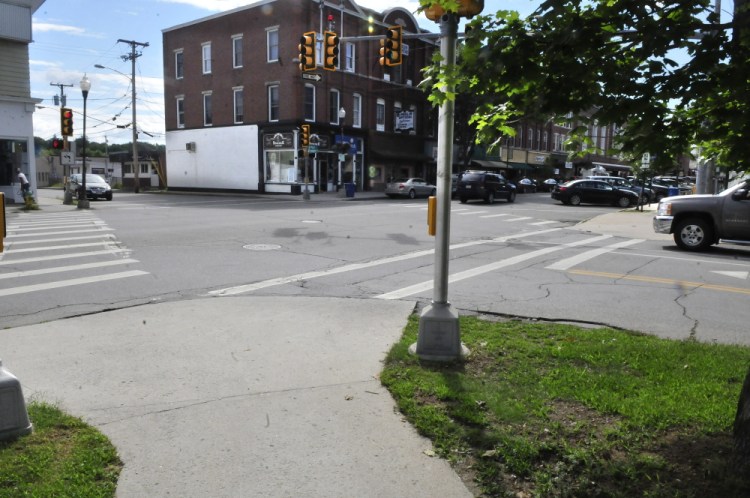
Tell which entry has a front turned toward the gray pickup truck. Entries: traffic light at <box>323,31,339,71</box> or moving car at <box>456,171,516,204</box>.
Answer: the traffic light

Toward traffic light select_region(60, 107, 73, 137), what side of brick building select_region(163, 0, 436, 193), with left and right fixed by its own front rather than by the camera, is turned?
right

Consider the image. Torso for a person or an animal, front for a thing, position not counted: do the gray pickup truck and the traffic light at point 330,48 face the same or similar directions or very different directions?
very different directions

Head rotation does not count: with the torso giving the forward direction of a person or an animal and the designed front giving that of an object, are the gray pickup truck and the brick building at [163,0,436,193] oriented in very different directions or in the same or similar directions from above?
very different directions

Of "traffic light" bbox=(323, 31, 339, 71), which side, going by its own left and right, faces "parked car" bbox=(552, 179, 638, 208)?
left

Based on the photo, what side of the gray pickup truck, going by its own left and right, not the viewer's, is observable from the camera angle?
left

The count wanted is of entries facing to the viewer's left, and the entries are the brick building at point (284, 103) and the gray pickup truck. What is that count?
1

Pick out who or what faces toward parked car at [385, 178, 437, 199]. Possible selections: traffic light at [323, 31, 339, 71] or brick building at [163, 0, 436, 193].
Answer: the brick building
